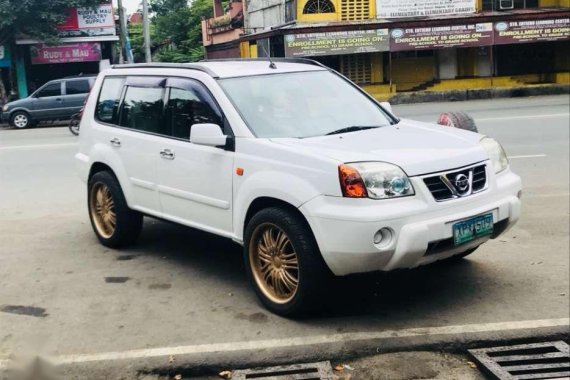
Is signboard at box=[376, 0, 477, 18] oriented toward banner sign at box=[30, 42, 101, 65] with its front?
no

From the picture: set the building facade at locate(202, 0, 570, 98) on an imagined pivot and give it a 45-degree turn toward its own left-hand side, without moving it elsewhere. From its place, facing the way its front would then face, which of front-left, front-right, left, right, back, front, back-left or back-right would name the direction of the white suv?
front-right

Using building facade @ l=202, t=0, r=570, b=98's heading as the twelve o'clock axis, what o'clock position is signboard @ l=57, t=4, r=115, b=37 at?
The signboard is roughly at 2 o'clock from the building facade.

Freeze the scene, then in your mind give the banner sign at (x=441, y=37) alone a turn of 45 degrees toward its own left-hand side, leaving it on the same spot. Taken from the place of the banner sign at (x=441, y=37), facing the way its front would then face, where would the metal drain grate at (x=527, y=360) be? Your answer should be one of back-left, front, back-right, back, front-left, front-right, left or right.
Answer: front-right

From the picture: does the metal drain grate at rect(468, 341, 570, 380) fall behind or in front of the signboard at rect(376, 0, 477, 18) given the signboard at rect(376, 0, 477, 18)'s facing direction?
in front

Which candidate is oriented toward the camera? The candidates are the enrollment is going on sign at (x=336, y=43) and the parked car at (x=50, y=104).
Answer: the enrollment is going on sign

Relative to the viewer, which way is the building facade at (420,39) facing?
toward the camera

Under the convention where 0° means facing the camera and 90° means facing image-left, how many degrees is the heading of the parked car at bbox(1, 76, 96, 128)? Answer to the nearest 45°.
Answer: approximately 90°

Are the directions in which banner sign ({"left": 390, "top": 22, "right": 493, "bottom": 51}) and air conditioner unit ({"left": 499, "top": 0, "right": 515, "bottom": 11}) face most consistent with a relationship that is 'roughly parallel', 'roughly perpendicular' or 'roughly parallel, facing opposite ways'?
roughly parallel

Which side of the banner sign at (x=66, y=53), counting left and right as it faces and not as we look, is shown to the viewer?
front

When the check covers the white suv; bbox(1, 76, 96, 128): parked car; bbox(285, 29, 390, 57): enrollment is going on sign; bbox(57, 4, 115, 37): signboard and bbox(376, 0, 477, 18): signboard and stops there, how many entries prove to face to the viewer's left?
1

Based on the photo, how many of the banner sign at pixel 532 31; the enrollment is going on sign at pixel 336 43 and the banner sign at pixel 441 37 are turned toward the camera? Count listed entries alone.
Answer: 3

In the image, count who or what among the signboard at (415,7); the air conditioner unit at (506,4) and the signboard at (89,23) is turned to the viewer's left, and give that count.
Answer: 0

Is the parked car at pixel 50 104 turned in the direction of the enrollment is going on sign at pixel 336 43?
no

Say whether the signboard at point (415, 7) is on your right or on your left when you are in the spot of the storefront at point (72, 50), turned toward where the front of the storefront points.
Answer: on your left

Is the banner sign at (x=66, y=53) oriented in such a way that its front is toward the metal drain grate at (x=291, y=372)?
yes

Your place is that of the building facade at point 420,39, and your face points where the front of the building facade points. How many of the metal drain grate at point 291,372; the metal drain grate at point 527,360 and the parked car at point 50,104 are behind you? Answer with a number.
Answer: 0

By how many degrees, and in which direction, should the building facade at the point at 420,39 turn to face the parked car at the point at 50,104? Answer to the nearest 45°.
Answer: approximately 45° to its right

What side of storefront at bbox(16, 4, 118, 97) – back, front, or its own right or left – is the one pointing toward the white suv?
front

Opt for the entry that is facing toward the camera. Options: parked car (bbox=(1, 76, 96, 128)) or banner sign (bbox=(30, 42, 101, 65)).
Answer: the banner sign

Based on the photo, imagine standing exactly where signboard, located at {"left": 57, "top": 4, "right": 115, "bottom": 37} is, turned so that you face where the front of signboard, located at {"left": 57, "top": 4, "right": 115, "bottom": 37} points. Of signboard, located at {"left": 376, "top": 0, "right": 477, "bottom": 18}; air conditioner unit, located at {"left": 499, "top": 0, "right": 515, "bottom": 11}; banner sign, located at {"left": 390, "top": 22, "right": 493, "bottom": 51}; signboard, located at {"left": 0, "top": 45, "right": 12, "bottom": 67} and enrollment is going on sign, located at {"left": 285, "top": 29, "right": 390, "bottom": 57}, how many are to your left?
4

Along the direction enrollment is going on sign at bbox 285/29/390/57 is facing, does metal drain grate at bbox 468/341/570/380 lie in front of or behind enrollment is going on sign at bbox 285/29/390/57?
in front

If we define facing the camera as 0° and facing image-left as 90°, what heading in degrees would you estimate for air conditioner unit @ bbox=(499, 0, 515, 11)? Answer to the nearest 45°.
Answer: approximately 0°

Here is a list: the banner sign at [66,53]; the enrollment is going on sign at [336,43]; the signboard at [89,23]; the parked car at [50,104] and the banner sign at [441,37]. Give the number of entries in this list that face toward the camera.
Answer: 4
